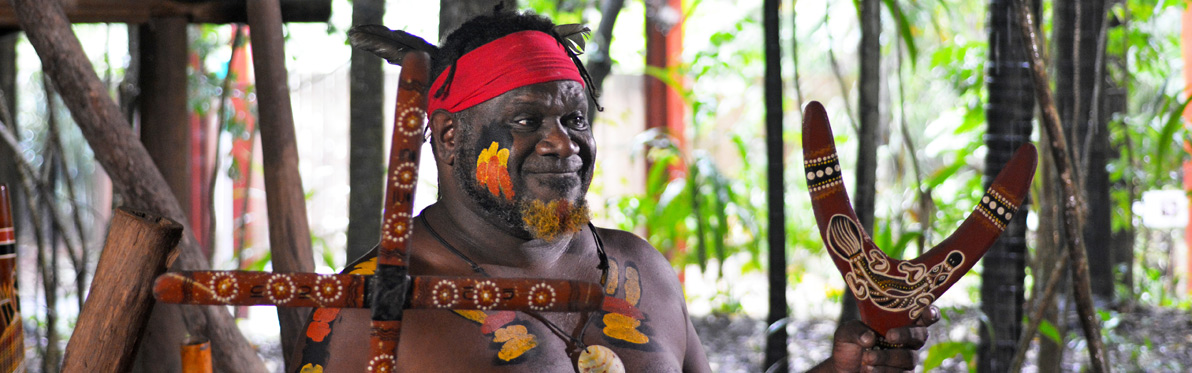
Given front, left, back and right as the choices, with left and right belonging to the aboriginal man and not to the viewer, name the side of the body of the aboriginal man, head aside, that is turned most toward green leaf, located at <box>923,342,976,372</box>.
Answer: left

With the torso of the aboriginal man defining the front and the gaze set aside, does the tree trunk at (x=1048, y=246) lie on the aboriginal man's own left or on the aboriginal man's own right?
on the aboriginal man's own left

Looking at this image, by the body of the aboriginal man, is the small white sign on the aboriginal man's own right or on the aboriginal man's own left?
on the aboriginal man's own left

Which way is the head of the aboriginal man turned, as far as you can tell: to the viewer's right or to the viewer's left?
to the viewer's right

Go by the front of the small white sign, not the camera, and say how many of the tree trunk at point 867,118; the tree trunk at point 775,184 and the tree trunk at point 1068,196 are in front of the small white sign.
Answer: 3

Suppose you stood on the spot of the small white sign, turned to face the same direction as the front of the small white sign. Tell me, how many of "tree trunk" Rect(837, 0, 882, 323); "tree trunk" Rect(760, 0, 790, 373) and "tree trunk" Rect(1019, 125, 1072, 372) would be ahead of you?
3

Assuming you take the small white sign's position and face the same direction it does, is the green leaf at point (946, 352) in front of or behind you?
in front

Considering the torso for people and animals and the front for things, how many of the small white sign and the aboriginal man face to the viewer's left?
0

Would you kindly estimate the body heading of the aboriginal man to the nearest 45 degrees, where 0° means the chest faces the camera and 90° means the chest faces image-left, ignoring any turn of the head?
approximately 315°

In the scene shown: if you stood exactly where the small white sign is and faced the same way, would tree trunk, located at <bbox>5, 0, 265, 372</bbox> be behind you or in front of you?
in front

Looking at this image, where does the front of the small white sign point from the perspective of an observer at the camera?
facing the viewer

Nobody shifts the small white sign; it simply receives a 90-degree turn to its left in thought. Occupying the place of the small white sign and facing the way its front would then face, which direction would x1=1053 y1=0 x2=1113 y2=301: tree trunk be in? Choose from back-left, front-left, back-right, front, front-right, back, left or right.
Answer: right

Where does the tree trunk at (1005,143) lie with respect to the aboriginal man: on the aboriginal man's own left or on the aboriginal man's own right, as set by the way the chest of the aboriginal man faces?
on the aboriginal man's own left
